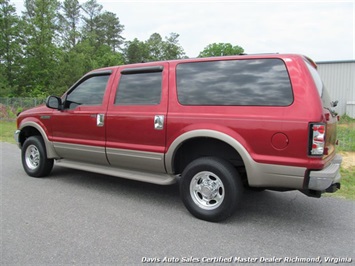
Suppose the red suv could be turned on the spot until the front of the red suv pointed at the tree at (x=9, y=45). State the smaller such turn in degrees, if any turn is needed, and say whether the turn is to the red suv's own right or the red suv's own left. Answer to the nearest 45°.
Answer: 0° — it already faces it

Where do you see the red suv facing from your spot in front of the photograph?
facing away from the viewer and to the left of the viewer

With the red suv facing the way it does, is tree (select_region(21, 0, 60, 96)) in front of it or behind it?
in front
